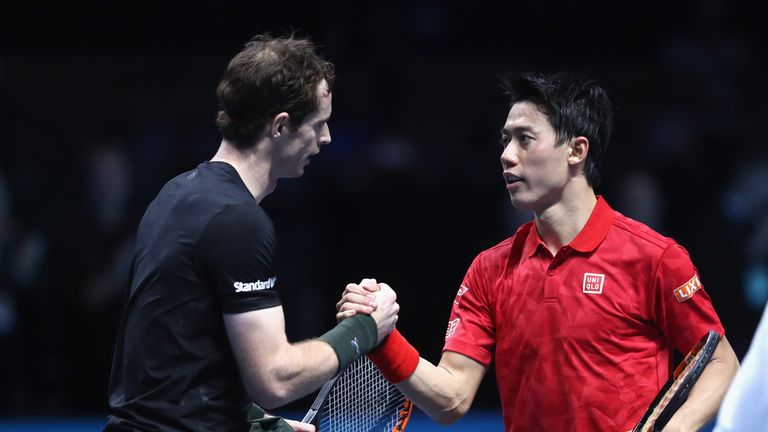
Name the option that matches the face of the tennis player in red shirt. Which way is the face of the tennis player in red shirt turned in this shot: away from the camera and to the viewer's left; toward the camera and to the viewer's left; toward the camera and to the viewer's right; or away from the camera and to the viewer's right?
toward the camera and to the viewer's left

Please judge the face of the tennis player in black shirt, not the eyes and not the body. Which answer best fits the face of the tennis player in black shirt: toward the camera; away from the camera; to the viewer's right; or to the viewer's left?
to the viewer's right

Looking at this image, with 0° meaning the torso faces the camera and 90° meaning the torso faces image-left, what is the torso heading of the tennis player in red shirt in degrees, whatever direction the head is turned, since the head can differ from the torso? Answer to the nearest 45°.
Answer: approximately 45°
